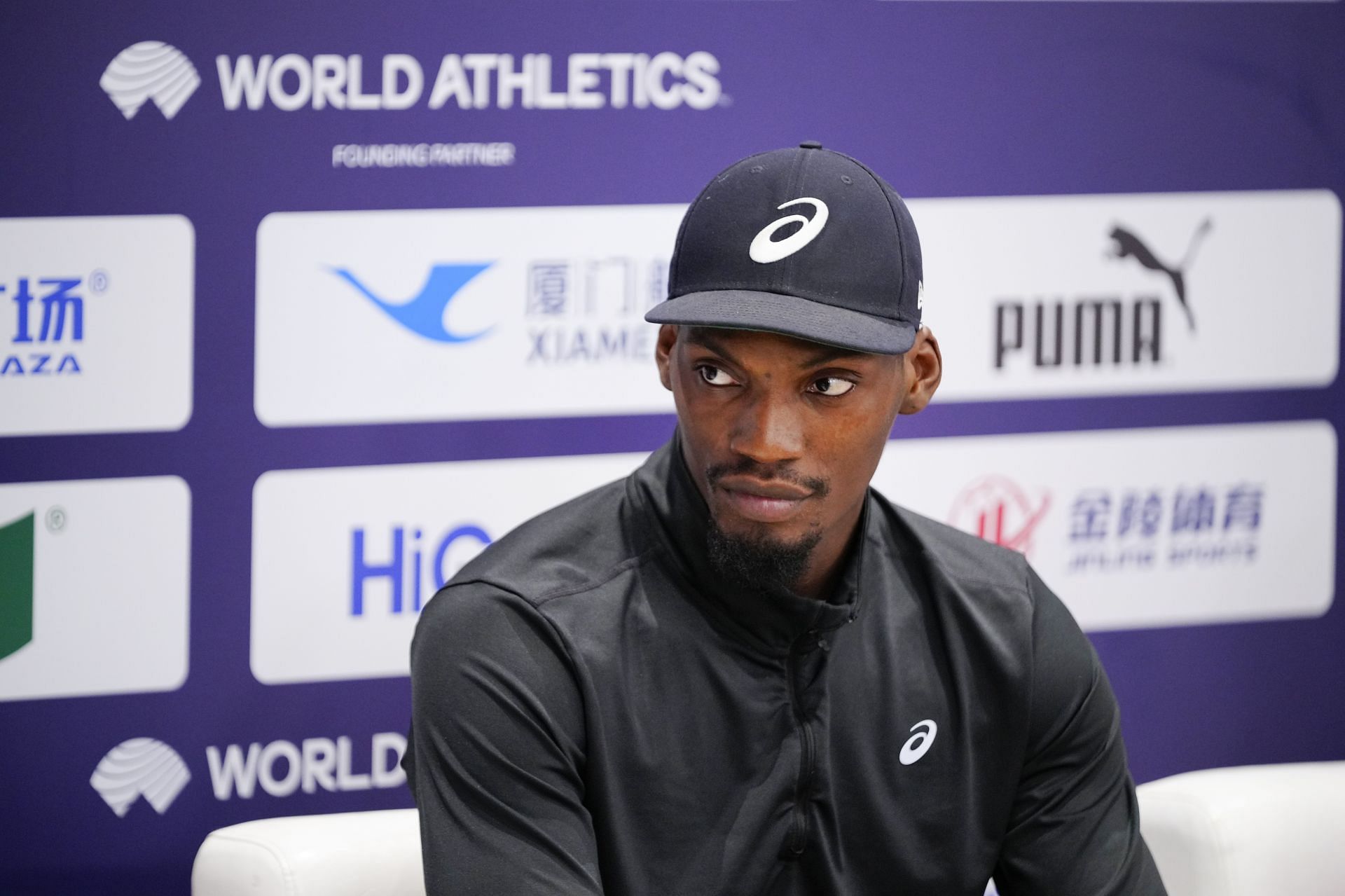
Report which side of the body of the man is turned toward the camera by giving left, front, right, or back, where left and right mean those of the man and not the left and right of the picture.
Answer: front
